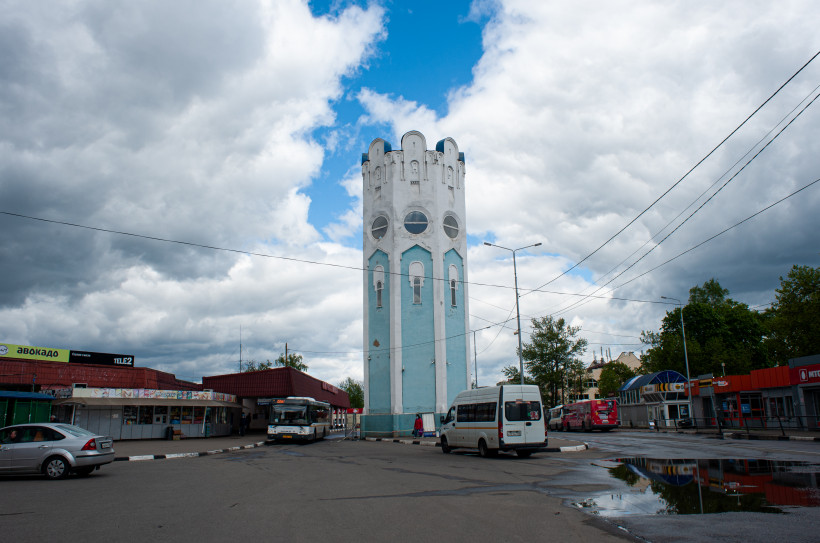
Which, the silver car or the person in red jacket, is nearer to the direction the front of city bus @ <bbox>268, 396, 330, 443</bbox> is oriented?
the silver car

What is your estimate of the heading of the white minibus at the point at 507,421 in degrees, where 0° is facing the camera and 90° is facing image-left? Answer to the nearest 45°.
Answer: approximately 135°

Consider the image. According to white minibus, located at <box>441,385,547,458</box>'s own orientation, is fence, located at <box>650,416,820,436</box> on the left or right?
on its right

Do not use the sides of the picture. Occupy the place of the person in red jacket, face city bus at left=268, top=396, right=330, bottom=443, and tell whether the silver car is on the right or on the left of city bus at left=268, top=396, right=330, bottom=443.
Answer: left

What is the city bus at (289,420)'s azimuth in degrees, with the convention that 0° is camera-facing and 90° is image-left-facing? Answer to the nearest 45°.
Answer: approximately 45°

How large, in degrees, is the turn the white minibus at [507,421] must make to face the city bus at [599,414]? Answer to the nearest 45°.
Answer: approximately 45° to its right

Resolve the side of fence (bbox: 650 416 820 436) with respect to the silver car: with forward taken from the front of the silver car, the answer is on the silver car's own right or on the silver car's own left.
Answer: on the silver car's own right

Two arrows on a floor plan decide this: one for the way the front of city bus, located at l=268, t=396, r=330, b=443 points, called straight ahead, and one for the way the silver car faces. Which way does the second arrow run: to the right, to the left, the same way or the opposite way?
to the right

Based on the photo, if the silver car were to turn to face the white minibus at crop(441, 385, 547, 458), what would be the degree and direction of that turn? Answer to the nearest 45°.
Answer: approximately 135° to its right

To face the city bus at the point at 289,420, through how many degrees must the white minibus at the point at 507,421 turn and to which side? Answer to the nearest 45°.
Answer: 0° — it already faces it

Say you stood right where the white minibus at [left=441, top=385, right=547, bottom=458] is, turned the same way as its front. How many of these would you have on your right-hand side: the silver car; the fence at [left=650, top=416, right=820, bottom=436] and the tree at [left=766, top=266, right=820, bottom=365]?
2

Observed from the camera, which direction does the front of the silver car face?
facing away from the viewer and to the left of the viewer

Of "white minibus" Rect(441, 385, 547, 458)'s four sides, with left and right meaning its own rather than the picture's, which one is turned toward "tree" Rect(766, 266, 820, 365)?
right

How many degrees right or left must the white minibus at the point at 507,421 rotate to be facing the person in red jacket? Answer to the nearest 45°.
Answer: approximately 45° to its right
